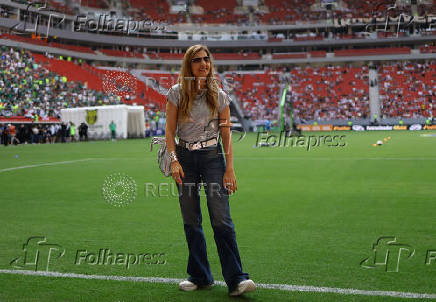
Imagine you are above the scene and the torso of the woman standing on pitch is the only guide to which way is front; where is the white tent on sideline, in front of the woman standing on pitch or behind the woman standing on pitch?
behind

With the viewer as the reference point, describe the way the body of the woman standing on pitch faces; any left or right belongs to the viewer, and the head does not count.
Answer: facing the viewer

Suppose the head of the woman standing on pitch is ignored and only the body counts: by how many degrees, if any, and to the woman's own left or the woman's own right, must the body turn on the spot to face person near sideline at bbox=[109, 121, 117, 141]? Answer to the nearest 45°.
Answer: approximately 180°
